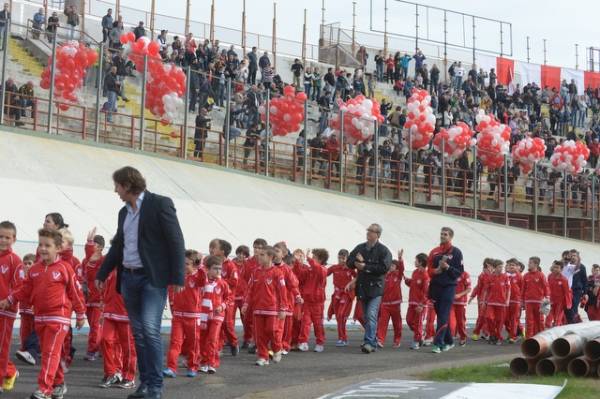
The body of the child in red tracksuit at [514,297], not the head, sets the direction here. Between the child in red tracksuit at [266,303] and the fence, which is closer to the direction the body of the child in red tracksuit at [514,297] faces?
the child in red tracksuit

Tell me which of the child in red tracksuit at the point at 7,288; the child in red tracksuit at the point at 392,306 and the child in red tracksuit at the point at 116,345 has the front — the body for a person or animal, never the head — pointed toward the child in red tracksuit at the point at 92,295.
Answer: the child in red tracksuit at the point at 392,306

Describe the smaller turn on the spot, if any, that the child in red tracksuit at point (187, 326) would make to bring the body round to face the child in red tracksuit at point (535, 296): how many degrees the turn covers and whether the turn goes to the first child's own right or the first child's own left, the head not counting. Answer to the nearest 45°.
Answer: approximately 180°

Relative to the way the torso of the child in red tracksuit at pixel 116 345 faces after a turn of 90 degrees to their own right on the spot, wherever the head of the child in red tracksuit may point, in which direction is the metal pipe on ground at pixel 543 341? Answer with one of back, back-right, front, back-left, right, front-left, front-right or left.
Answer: back-right

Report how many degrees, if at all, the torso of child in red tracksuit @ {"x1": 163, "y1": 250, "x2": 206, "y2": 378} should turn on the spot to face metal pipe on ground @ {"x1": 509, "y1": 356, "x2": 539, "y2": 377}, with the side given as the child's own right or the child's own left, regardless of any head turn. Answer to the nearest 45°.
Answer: approximately 135° to the child's own left

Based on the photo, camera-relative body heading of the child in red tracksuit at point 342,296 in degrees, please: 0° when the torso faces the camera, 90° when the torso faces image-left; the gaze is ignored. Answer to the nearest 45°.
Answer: approximately 45°

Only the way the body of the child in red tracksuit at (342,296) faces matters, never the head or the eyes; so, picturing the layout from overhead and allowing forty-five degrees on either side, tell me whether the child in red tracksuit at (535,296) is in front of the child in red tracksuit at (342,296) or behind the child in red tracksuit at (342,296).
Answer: behind

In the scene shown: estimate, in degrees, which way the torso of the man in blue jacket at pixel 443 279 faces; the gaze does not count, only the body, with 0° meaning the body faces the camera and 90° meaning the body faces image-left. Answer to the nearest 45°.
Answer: approximately 45°
